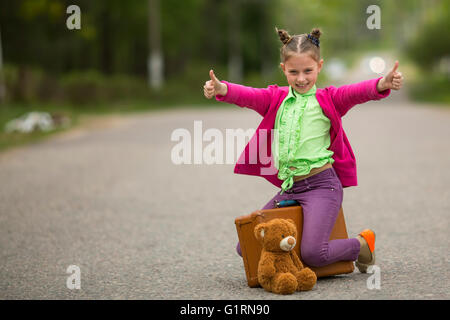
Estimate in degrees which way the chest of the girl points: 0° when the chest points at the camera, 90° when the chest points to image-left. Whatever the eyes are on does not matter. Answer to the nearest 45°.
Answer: approximately 45°

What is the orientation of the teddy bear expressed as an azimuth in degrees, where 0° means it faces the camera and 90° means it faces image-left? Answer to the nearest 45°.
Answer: approximately 315°

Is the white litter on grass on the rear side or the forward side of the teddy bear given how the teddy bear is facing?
on the rear side

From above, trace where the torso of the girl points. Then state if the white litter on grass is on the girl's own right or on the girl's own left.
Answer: on the girl's own right
